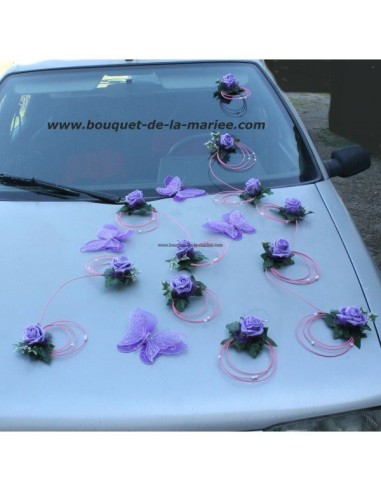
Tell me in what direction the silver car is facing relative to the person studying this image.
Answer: facing the viewer

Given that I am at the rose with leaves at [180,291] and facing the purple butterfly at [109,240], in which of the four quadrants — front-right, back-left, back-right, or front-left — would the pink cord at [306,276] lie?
back-right

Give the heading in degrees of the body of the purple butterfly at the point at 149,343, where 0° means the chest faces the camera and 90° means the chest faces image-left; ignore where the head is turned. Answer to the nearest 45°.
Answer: approximately 225°

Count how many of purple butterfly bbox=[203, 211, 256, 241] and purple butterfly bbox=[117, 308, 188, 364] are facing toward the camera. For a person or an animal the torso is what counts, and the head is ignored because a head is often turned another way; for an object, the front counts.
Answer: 0

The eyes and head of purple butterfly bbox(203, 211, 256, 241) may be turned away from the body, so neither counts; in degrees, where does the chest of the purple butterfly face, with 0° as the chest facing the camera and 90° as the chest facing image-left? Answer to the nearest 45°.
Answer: approximately 135°
